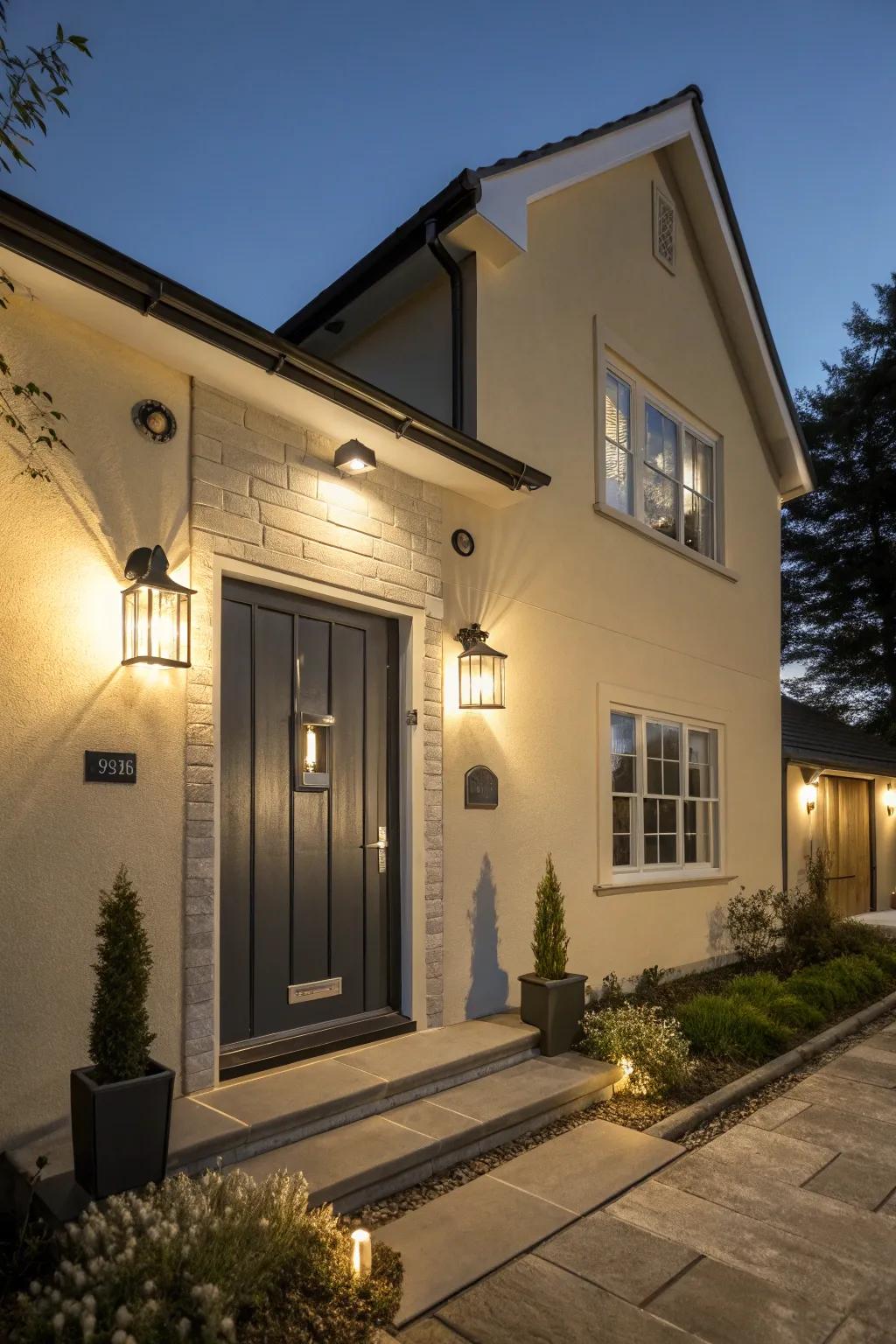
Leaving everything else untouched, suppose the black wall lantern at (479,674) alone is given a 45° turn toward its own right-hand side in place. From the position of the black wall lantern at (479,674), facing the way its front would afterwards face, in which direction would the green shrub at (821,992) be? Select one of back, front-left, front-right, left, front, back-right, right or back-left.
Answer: back-left

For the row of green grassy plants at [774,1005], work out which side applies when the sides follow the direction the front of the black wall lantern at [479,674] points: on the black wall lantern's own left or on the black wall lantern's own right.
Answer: on the black wall lantern's own left

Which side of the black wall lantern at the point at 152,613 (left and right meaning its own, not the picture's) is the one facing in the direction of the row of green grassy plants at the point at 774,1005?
left

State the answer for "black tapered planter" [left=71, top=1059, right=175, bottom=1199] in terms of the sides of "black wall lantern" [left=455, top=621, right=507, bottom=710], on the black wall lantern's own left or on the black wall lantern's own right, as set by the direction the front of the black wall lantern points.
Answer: on the black wall lantern's own right

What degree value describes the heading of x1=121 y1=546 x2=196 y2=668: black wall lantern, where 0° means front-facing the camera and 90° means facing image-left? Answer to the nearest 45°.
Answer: approximately 315°

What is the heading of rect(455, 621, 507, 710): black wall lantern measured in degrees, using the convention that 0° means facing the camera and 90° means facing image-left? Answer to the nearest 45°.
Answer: approximately 315°

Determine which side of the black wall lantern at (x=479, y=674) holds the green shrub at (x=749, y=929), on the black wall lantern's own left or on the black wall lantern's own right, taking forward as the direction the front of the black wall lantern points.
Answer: on the black wall lantern's own left

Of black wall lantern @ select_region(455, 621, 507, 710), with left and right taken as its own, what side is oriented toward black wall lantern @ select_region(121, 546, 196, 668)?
right

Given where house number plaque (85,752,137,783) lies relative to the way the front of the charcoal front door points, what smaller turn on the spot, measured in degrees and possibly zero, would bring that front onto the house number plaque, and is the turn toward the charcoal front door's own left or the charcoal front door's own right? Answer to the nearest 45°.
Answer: approximately 90° to the charcoal front door's own right

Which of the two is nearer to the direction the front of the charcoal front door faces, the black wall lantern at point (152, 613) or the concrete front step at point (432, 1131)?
the concrete front step

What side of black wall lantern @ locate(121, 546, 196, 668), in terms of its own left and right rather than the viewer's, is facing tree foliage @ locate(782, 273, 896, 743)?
left

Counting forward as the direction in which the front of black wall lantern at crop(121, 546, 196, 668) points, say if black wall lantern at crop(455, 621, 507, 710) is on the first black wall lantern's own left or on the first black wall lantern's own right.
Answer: on the first black wall lantern's own left

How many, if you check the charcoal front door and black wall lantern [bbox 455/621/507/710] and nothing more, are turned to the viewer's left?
0
